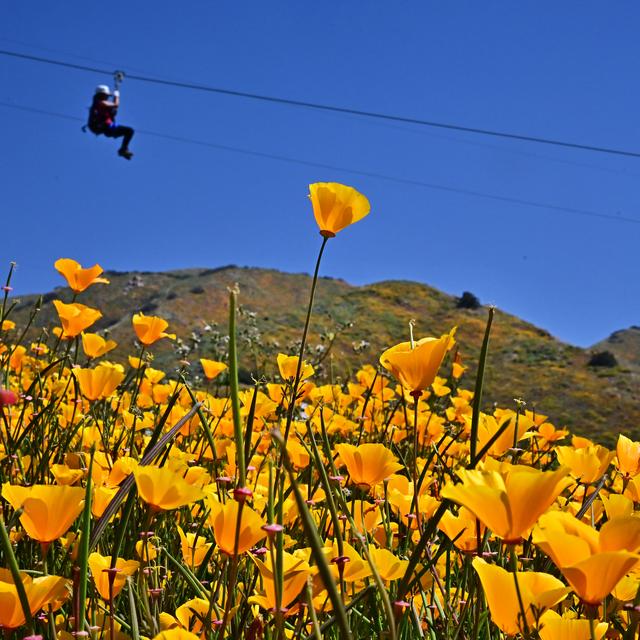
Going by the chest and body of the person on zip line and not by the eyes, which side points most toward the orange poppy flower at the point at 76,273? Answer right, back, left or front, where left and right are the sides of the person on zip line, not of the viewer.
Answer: right

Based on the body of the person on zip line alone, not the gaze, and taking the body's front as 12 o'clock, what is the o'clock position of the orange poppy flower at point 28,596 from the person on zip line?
The orange poppy flower is roughly at 3 o'clock from the person on zip line.

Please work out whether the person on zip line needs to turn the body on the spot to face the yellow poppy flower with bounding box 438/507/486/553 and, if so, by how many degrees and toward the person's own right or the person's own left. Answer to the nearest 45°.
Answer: approximately 90° to the person's own right

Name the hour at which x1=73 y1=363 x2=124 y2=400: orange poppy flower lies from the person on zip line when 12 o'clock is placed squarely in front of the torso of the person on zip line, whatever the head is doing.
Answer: The orange poppy flower is roughly at 3 o'clock from the person on zip line.

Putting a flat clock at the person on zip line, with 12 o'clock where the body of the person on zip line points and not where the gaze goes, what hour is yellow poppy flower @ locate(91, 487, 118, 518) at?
The yellow poppy flower is roughly at 3 o'clock from the person on zip line.

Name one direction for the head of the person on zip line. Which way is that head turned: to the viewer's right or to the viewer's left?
to the viewer's right

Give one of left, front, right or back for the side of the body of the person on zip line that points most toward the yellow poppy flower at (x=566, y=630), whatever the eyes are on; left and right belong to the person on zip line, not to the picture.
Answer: right

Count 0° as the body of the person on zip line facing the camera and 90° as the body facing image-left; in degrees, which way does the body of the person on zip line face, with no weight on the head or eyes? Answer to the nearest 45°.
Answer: approximately 270°
